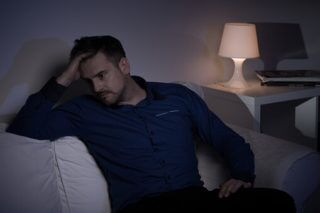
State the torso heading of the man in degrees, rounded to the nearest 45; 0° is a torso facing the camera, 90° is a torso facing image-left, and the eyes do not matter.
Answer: approximately 0°

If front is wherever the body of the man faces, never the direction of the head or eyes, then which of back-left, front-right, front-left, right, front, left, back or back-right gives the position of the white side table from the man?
back-left

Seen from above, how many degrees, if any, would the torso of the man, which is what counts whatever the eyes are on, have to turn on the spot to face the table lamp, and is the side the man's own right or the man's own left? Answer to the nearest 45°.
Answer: approximately 135° to the man's own left
